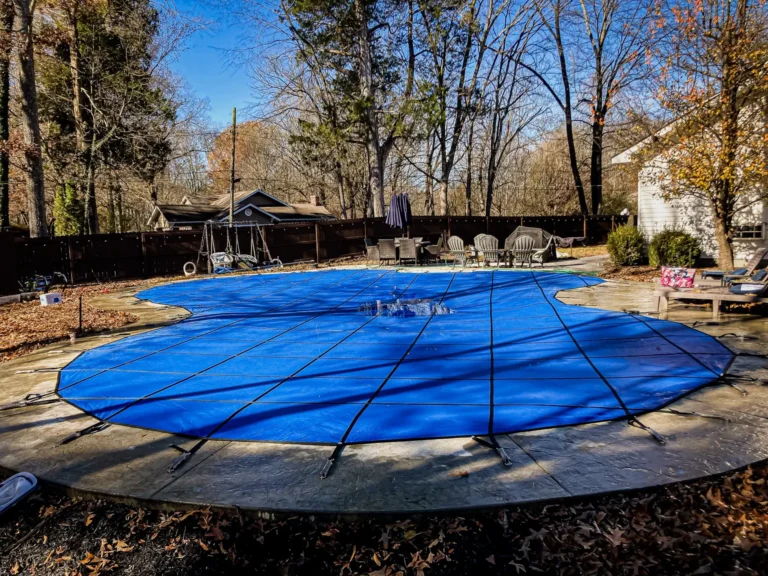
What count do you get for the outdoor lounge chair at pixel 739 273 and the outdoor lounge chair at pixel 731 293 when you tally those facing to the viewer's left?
2

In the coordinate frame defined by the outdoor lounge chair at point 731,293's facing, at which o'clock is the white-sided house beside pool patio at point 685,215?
The white-sided house beside pool patio is roughly at 3 o'clock from the outdoor lounge chair.

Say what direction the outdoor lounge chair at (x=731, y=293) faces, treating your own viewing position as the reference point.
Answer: facing to the left of the viewer

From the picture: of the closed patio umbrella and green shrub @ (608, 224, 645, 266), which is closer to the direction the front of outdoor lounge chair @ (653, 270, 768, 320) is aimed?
the closed patio umbrella

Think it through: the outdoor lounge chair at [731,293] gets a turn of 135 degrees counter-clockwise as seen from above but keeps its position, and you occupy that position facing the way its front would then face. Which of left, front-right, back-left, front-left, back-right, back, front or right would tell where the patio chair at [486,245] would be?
back

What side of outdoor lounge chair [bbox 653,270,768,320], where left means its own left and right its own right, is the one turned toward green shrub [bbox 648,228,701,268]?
right

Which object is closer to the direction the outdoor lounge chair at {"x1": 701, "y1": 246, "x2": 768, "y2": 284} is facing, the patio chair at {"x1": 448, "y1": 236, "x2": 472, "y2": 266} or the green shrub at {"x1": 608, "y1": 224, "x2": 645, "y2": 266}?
the patio chair

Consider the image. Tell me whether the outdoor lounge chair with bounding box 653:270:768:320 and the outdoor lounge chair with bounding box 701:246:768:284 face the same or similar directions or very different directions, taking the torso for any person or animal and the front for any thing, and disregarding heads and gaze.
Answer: same or similar directions

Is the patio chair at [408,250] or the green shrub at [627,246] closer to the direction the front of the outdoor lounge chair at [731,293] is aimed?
the patio chair

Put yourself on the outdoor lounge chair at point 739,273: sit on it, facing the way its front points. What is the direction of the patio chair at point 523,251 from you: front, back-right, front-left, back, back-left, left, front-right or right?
front-right

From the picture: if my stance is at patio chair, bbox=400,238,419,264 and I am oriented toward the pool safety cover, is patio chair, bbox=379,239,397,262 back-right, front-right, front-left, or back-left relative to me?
back-right

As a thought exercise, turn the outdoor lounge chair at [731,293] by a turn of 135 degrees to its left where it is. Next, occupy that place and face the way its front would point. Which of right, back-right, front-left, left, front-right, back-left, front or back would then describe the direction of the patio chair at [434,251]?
back

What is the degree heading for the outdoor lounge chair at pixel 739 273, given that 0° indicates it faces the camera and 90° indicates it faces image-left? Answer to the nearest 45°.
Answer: approximately 90°

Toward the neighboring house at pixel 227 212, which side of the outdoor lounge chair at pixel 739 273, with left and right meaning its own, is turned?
front
